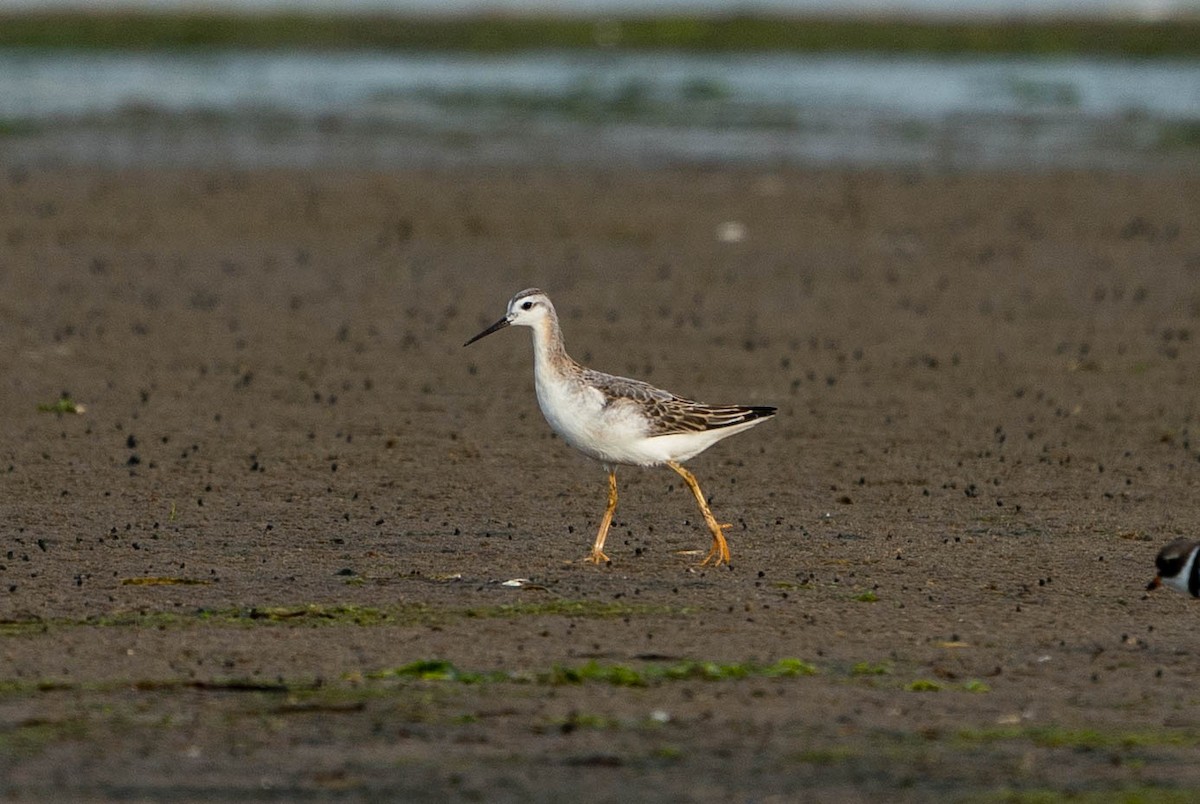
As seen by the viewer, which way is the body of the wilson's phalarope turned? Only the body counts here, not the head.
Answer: to the viewer's left
